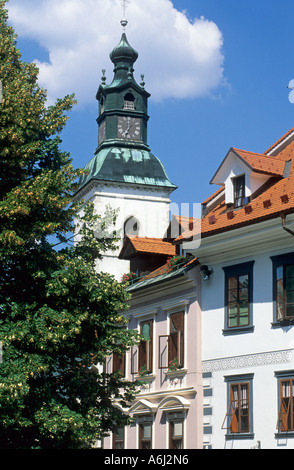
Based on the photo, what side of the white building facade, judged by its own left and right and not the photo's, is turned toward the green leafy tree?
front

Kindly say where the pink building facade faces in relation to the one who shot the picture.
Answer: facing the viewer and to the left of the viewer

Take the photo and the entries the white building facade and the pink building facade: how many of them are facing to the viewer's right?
0

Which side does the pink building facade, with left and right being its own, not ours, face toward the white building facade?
left

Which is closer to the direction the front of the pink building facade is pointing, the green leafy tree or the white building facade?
the green leafy tree

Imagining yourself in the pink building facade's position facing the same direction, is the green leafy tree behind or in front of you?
in front

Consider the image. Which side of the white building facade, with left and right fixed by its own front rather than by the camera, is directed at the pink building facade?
right

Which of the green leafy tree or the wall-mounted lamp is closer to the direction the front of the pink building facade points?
the green leafy tree
